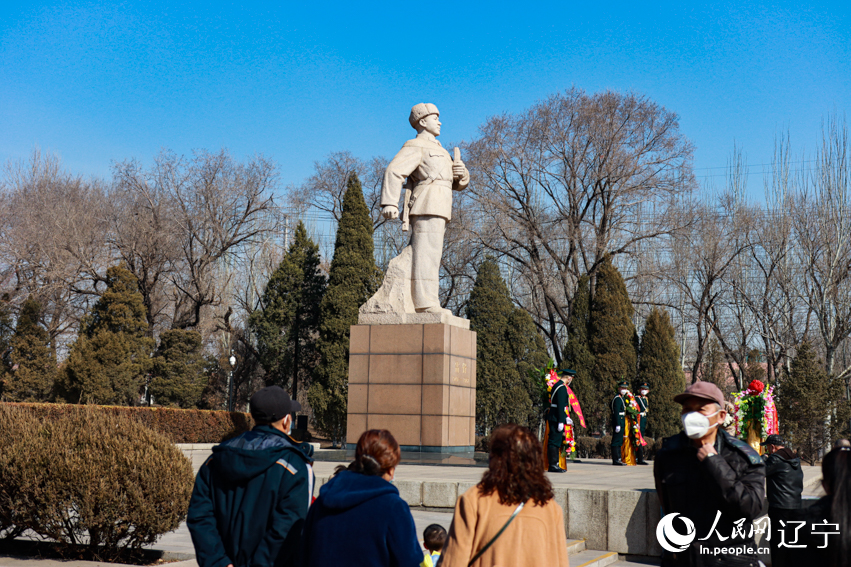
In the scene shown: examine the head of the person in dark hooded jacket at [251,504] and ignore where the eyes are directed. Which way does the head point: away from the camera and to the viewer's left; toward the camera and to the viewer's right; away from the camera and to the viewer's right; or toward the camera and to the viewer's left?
away from the camera and to the viewer's right

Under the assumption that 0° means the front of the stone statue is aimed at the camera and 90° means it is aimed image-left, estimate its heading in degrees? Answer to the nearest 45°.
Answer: approximately 315°

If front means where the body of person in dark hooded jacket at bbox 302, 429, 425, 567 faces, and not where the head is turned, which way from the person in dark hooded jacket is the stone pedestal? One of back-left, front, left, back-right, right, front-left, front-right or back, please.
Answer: front-left

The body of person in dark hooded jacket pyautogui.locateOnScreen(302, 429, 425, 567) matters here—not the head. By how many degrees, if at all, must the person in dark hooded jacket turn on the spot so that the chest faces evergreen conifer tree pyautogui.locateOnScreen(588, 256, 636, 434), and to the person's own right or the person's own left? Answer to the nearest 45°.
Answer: approximately 45° to the person's own left

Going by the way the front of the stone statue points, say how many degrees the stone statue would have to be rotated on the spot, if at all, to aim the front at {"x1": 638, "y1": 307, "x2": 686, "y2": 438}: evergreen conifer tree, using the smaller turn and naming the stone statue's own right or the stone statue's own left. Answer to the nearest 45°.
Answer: approximately 90° to the stone statue's own left

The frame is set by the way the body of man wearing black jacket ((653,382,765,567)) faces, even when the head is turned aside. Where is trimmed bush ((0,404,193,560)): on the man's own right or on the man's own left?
on the man's own right

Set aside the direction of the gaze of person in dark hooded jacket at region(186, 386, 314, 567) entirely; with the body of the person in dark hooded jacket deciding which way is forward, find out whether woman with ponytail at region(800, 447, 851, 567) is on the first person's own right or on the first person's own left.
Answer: on the first person's own right
